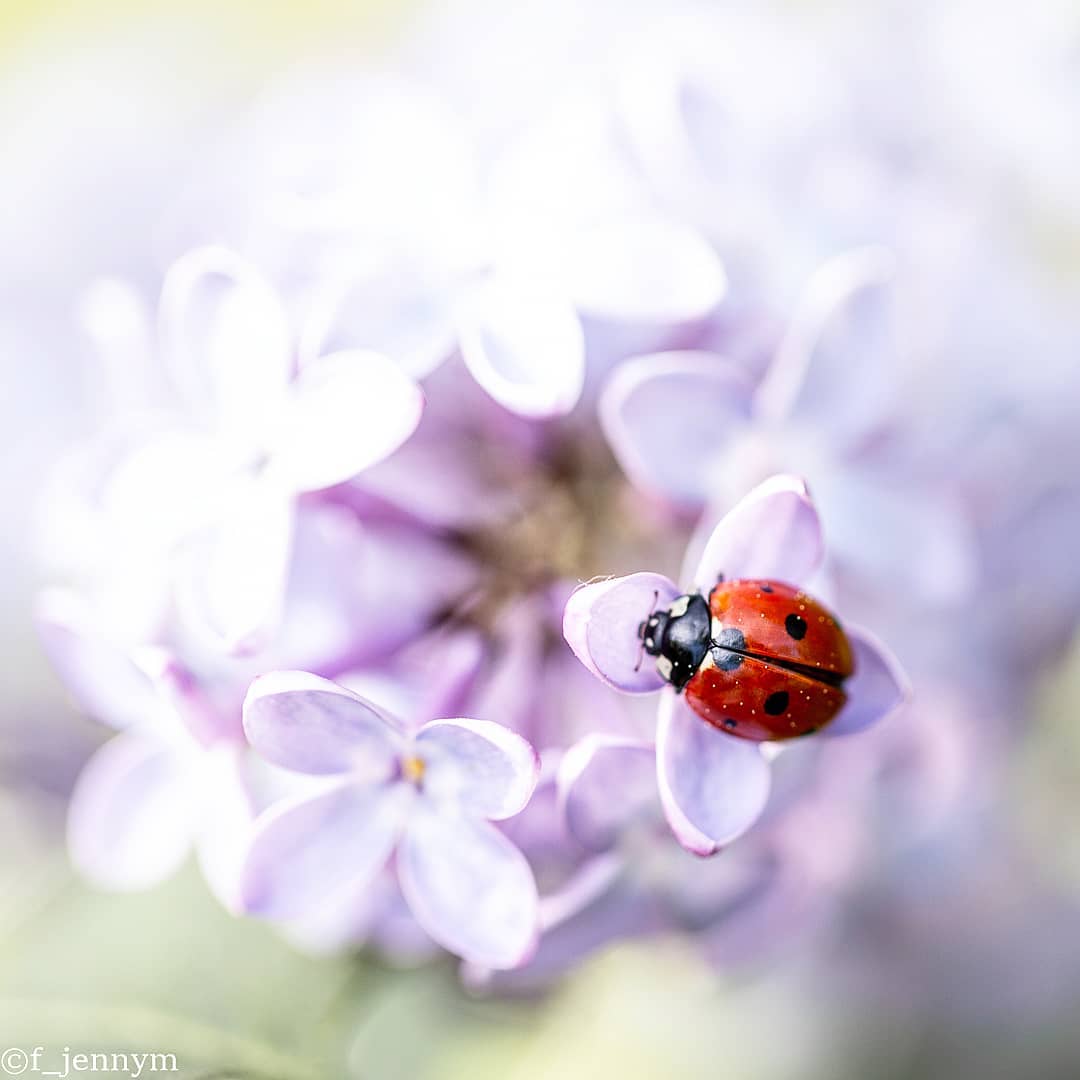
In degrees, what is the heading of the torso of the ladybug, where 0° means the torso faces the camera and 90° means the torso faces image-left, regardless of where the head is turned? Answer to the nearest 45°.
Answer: approximately 90°
